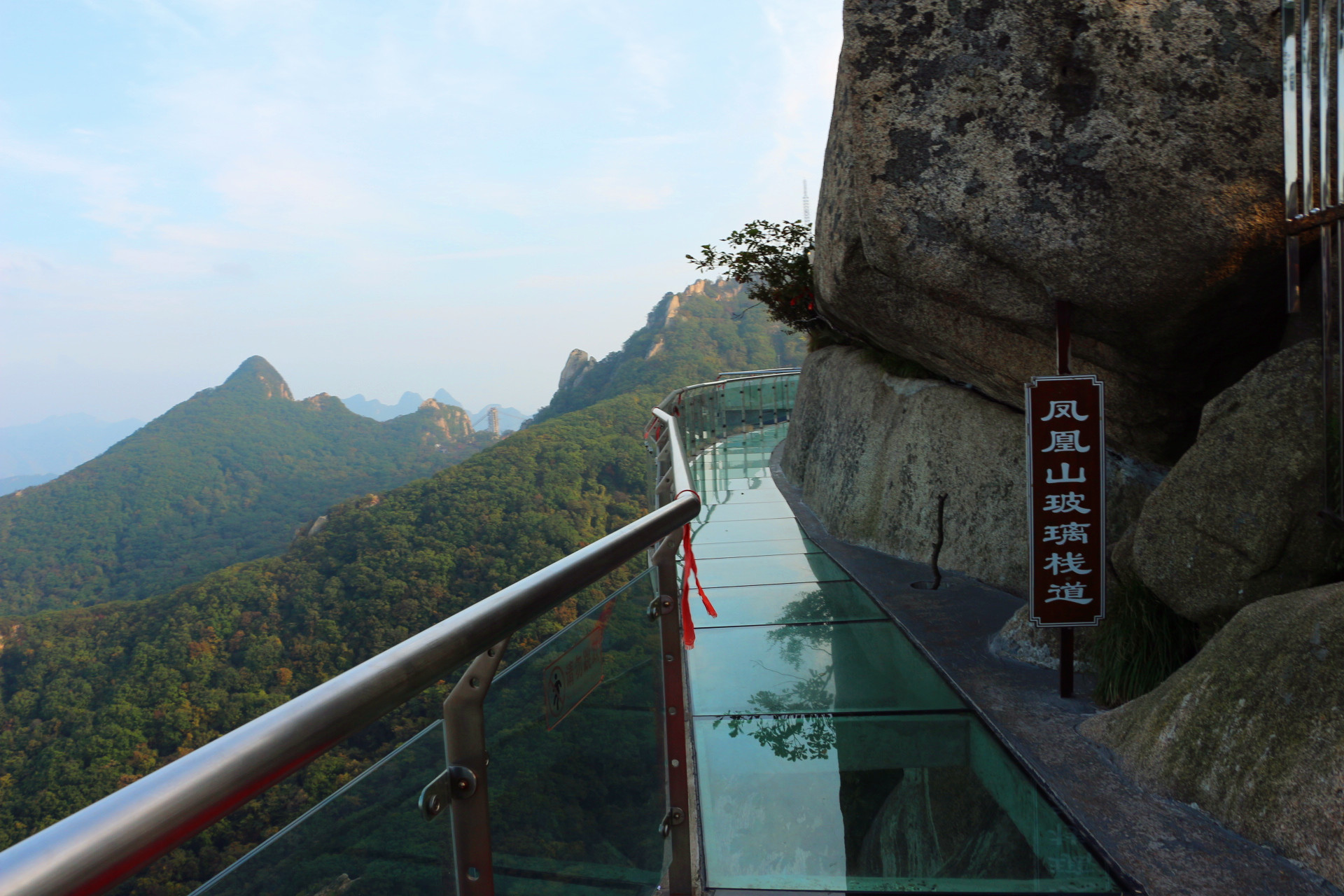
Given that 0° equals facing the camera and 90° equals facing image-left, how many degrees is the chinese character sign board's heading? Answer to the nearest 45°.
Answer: approximately 0°

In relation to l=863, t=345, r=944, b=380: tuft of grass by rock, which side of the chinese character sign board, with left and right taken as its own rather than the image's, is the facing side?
back

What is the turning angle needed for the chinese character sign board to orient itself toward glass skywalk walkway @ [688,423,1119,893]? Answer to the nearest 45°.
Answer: approximately 45° to its right

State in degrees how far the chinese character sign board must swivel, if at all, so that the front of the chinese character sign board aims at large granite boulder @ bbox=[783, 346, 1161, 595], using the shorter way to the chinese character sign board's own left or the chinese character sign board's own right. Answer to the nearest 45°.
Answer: approximately 180°
